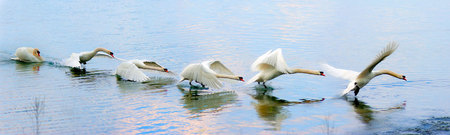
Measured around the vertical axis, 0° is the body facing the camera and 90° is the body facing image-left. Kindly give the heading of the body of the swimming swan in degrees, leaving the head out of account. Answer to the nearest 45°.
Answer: approximately 270°

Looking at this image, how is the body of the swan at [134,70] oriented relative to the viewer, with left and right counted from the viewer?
facing to the right of the viewer

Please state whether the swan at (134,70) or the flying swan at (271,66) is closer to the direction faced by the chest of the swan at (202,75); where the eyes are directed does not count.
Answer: the flying swan

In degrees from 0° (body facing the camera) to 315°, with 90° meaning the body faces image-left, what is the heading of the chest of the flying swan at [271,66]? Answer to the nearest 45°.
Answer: approximately 270°

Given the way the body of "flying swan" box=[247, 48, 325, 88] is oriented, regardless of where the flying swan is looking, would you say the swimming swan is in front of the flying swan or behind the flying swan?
behind

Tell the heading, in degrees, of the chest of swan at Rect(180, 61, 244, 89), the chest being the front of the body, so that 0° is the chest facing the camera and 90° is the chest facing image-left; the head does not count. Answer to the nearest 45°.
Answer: approximately 270°

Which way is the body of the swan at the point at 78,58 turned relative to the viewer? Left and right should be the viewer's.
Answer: facing to the right of the viewer

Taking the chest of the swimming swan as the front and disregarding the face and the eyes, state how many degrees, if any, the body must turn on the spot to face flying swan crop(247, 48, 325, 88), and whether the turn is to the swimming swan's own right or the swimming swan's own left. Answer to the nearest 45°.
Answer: approximately 45° to the swimming swan's own right

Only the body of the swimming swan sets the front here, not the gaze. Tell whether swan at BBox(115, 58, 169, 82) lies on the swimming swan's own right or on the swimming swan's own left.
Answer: on the swimming swan's own right
